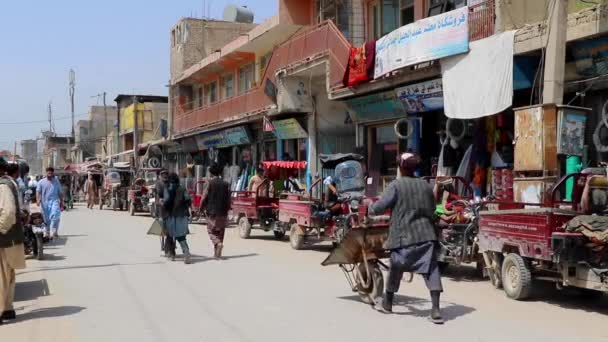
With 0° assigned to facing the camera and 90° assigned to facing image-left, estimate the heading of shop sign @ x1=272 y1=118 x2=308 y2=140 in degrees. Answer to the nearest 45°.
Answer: approximately 45°

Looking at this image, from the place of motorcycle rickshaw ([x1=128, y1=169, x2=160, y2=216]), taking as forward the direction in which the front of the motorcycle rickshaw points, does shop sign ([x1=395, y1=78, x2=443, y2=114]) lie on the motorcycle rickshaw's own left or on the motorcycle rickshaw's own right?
on the motorcycle rickshaw's own left

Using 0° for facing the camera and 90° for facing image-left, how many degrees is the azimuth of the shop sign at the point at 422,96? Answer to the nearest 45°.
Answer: approximately 45°

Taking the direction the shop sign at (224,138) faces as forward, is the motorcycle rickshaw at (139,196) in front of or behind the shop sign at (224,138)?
in front

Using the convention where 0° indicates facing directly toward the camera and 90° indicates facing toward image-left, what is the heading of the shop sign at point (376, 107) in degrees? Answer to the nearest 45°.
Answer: approximately 45°

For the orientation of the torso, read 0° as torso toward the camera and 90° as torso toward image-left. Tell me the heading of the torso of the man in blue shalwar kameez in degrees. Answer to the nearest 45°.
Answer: approximately 0°

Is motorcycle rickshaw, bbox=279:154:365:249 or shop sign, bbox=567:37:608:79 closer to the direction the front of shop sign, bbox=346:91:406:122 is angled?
the motorcycle rickshaw

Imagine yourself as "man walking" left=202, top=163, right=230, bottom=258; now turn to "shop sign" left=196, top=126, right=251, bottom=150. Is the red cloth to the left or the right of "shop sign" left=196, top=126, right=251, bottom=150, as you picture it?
right

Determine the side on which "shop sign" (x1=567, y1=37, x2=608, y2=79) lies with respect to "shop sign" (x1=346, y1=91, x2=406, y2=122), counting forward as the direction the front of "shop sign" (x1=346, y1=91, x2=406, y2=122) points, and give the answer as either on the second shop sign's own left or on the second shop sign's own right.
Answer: on the second shop sign's own left

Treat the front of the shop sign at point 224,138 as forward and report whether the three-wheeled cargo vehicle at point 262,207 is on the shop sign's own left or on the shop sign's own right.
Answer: on the shop sign's own left

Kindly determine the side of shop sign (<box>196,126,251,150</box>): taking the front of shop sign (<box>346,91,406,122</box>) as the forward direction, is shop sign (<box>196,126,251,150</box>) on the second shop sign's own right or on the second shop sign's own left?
on the second shop sign's own right
